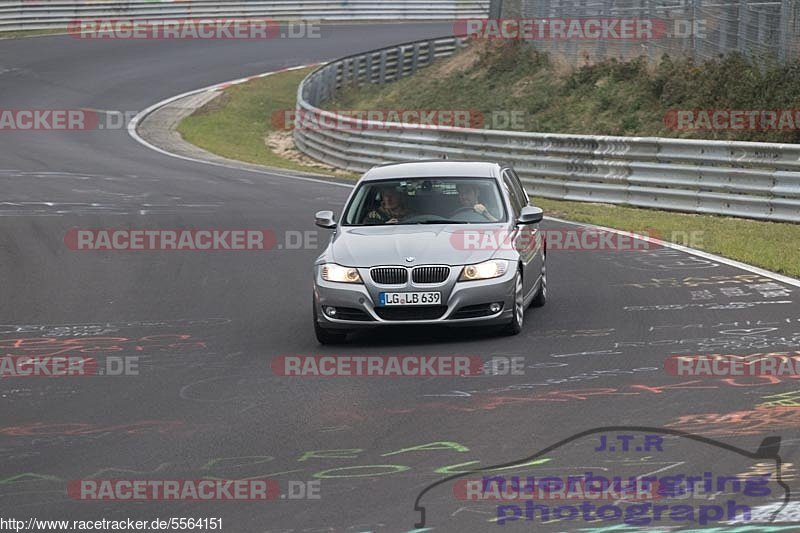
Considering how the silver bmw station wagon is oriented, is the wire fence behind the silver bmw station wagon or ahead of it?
behind

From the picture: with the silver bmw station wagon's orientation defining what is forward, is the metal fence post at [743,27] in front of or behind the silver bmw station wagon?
behind

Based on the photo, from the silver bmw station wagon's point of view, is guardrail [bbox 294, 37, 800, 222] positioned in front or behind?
behind

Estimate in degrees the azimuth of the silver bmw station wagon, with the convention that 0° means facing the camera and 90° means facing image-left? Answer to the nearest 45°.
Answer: approximately 0°
